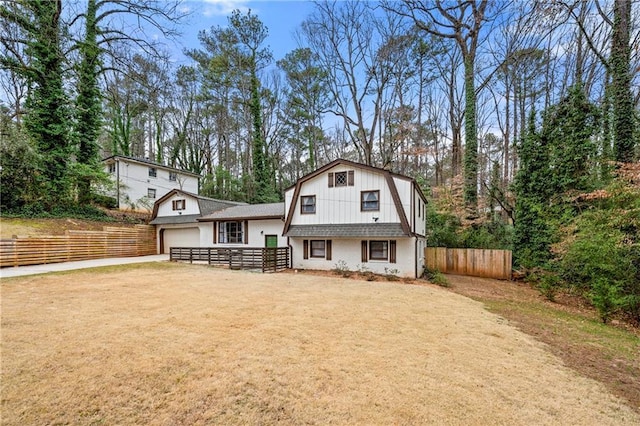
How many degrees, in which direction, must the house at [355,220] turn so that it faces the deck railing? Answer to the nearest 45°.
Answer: approximately 90° to its right

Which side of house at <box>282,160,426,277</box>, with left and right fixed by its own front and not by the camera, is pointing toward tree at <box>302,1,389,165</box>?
back

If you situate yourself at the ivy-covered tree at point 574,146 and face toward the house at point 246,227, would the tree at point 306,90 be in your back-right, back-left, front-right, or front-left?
front-right

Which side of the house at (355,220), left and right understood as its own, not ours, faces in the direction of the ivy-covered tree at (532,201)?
left

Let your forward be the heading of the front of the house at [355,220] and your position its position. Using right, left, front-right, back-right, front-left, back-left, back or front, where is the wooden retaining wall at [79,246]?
right

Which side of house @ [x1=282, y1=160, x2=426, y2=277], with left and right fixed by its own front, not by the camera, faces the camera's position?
front
